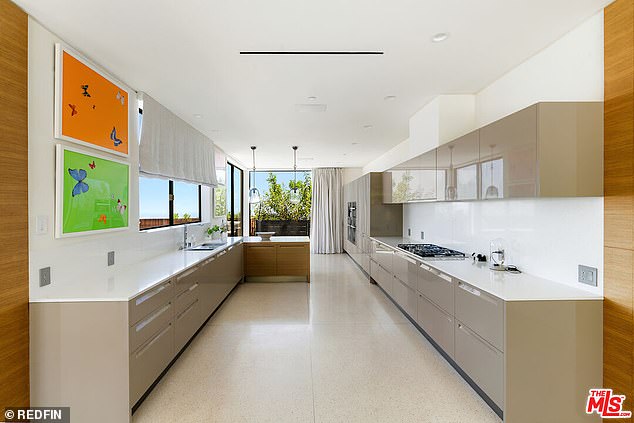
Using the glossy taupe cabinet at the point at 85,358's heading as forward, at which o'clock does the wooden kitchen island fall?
The wooden kitchen island is roughly at 9 o'clock from the glossy taupe cabinet.

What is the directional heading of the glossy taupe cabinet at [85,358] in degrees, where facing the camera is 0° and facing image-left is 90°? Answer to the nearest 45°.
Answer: approximately 315°

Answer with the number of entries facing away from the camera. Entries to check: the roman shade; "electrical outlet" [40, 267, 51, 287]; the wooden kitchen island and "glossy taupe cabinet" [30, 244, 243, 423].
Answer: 0

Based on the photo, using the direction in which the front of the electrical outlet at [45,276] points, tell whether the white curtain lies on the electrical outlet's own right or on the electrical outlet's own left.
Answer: on the electrical outlet's own left

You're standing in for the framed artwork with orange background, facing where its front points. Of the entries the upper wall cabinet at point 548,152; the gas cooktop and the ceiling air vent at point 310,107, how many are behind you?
0

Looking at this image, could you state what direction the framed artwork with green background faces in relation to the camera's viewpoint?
facing the viewer and to the right of the viewer

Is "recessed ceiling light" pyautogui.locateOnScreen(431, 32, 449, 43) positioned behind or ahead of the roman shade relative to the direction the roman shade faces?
ahead

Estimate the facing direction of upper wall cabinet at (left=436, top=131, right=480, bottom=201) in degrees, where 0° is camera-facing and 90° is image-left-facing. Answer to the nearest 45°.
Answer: approximately 45°

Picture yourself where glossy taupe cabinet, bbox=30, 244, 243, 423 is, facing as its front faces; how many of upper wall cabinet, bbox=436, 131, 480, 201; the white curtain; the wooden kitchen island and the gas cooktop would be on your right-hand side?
0

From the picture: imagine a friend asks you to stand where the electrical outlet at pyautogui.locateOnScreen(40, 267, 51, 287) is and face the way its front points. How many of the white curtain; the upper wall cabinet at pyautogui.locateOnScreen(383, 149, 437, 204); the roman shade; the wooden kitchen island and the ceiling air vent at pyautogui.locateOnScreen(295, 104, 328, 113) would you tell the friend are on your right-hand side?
0

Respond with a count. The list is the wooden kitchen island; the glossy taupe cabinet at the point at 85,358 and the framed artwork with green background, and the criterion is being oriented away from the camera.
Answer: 0

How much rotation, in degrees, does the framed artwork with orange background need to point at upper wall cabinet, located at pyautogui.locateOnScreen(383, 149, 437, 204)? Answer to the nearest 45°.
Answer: approximately 45° to its left

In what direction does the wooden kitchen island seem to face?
toward the camera

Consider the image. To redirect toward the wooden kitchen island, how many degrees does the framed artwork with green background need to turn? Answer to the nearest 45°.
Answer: approximately 90° to its left

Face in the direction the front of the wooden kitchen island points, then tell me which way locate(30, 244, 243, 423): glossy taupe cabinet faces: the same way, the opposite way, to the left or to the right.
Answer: to the left

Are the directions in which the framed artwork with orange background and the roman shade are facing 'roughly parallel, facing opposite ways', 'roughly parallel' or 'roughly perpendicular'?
roughly parallel

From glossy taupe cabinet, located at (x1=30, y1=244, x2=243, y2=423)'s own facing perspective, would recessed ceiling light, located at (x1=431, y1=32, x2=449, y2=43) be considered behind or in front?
in front
